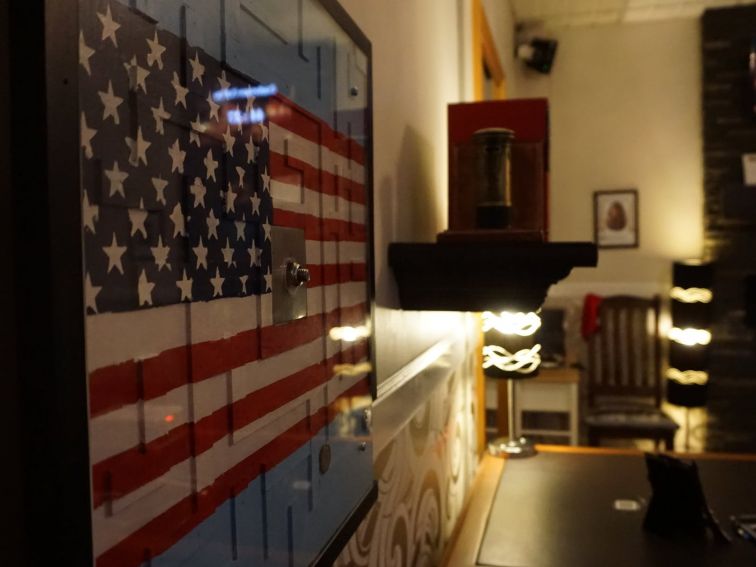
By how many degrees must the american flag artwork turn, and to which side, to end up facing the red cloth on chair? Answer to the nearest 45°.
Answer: approximately 90° to its left

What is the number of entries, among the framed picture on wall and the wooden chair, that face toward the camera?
2

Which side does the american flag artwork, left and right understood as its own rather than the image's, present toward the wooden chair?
left

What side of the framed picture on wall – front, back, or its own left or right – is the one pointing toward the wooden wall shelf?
front

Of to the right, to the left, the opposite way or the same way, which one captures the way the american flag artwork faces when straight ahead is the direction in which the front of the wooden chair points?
to the left

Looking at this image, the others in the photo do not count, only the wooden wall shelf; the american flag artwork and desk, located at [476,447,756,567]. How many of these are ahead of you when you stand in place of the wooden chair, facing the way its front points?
3

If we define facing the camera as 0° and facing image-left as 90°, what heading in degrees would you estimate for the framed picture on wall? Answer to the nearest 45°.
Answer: approximately 0°

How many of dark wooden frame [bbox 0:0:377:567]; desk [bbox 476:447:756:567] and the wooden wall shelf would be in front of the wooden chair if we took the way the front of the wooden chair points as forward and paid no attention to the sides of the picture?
3

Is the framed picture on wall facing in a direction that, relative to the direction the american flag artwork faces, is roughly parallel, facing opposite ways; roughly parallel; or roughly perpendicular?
roughly perpendicular

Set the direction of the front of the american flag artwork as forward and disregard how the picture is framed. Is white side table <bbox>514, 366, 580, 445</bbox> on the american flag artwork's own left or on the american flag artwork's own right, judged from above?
on the american flag artwork's own left

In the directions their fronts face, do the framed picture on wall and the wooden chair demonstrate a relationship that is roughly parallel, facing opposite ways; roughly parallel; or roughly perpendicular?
roughly parallel

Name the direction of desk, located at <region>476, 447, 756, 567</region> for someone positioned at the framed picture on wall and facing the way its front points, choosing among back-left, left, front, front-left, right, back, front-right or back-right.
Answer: front

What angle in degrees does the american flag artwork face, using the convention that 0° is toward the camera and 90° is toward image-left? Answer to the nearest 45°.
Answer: approximately 315°

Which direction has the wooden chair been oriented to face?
toward the camera
